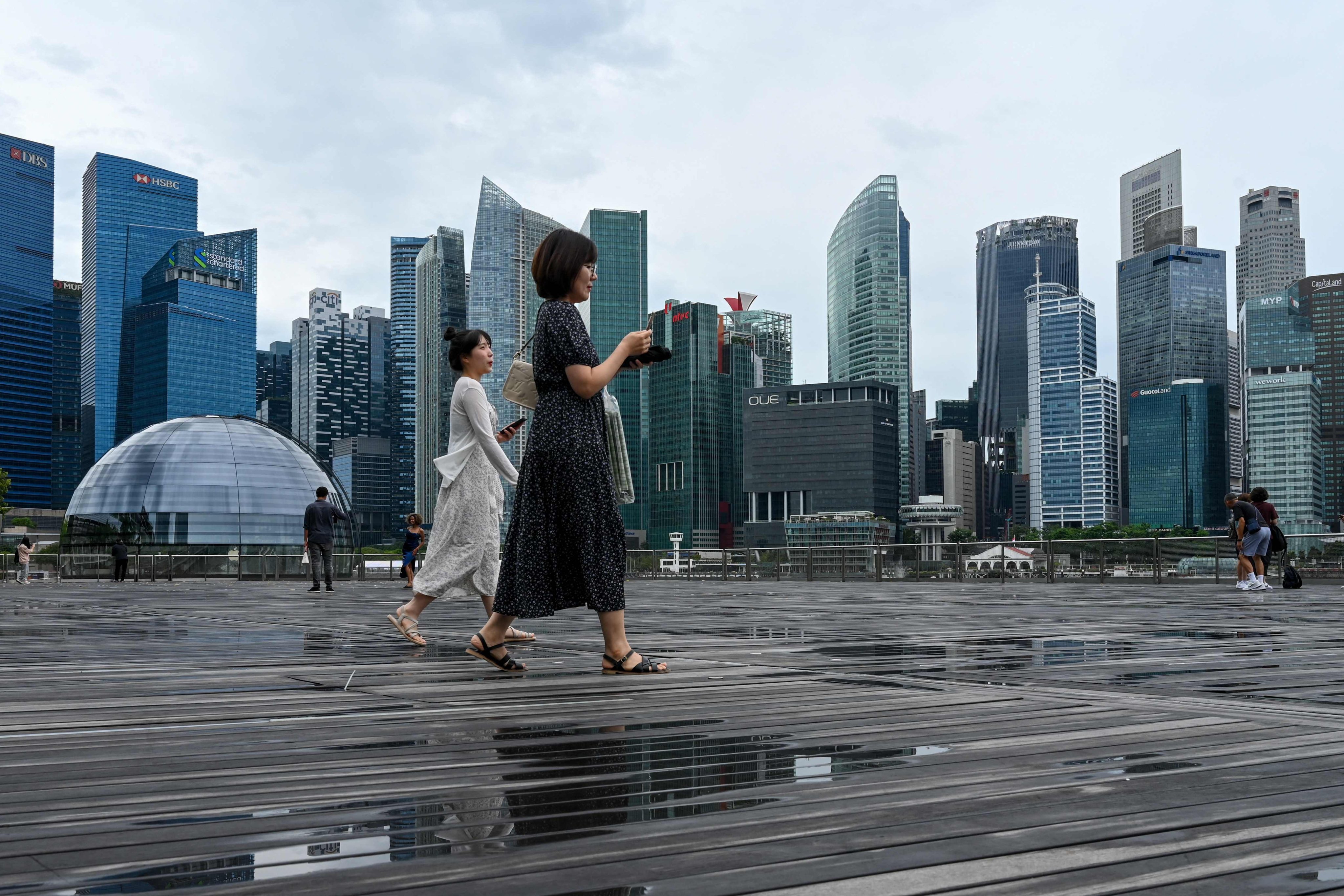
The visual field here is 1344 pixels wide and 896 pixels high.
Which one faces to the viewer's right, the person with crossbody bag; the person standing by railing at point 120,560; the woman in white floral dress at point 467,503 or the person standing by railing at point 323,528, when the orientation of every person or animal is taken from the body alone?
the woman in white floral dress

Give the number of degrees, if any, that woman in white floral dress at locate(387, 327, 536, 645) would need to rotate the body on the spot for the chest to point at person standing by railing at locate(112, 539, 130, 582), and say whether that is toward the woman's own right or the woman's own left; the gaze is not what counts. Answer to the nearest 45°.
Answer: approximately 90° to the woman's own left

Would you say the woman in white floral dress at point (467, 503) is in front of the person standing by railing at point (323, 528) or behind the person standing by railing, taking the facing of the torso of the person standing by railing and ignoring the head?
behind

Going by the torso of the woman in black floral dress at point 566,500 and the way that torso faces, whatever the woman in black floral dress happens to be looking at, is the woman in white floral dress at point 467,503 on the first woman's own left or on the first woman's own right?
on the first woman's own left

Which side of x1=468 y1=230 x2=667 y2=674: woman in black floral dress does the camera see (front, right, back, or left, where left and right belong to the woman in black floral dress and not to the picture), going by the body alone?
right

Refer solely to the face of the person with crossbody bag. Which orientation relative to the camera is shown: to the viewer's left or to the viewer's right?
to the viewer's left

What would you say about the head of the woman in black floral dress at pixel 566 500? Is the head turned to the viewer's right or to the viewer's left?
to the viewer's right

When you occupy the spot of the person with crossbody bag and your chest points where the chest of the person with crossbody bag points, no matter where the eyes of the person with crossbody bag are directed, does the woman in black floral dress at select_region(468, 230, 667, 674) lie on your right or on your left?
on your left

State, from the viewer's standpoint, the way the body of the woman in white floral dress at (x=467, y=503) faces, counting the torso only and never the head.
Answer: to the viewer's right

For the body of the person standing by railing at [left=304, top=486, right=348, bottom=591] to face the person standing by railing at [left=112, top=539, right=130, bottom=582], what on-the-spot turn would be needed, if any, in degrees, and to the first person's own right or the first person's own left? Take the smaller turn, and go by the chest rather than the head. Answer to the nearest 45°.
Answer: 0° — they already face them

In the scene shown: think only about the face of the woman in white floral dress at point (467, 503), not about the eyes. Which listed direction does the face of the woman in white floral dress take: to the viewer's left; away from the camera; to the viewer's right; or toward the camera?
to the viewer's right

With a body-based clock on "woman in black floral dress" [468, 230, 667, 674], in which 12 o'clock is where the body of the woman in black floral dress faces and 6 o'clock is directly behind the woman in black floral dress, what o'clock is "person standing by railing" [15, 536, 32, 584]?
The person standing by railing is roughly at 8 o'clock from the woman in black floral dress.
